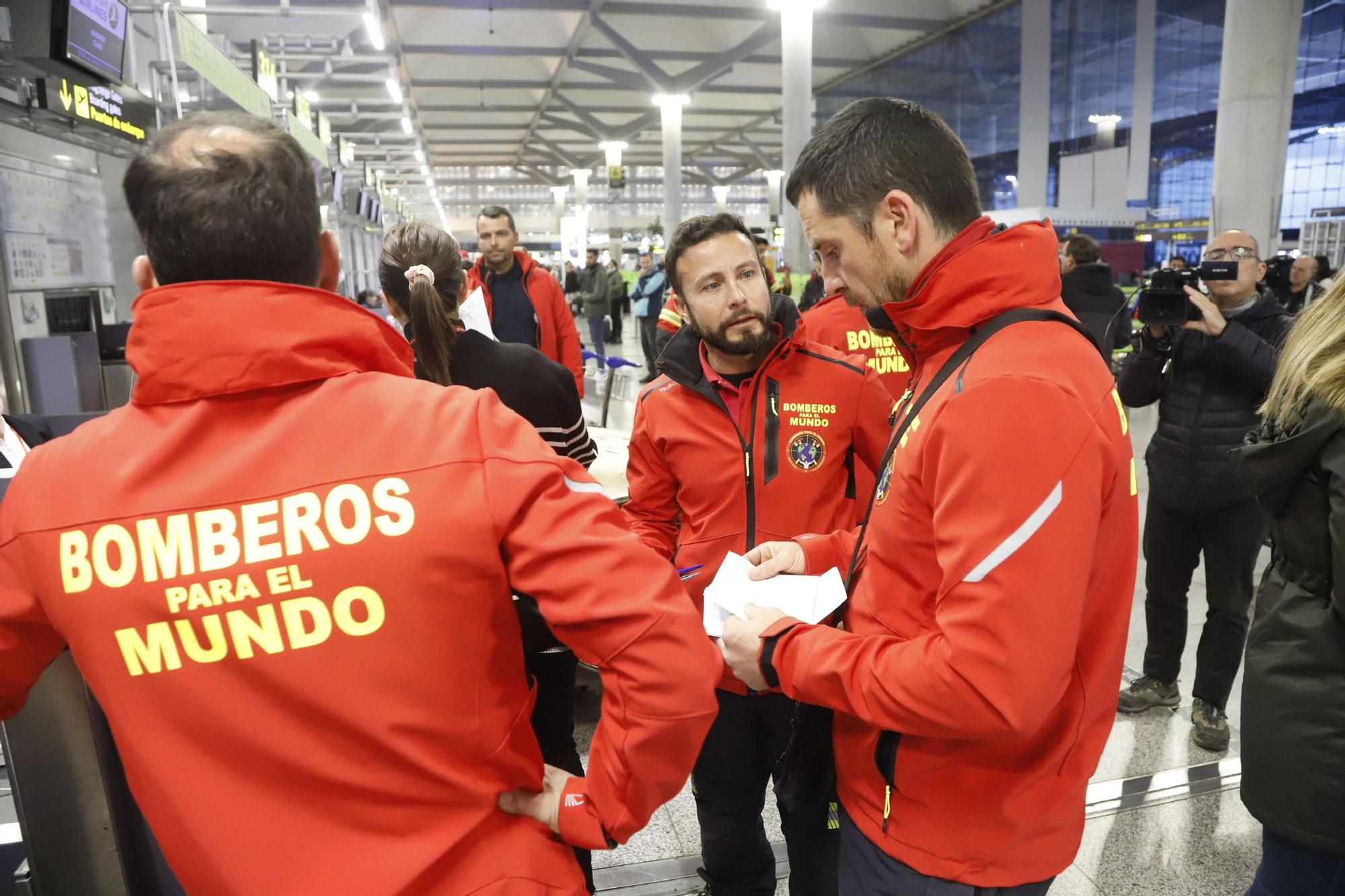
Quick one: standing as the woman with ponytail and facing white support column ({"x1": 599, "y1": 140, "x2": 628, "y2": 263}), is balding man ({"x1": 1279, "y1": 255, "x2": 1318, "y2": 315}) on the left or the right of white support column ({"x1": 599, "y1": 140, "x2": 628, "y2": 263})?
right

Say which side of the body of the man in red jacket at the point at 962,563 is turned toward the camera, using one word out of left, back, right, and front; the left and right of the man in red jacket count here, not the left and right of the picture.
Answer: left

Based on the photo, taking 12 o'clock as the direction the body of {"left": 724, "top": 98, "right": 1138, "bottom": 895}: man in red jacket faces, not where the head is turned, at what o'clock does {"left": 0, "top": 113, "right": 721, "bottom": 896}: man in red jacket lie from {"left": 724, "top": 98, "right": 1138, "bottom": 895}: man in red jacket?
{"left": 0, "top": 113, "right": 721, "bottom": 896}: man in red jacket is roughly at 11 o'clock from {"left": 724, "top": 98, "right": 1138, "bottom": 895}: man in red jacket.

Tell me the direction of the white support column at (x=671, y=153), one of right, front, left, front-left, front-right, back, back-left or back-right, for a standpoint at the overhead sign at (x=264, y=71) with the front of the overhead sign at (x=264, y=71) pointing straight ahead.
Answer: left

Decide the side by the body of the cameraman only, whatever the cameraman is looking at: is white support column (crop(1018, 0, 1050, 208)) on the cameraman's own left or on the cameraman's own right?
on the cameraman's own right

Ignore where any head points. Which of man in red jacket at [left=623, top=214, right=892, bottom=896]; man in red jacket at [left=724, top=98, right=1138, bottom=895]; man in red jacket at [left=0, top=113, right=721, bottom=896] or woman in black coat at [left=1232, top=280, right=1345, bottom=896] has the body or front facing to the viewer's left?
man in red jacket at [left=724, top=98, right=1138, bottom=895]

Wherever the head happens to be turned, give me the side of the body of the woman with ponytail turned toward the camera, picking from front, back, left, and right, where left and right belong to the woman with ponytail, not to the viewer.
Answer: back

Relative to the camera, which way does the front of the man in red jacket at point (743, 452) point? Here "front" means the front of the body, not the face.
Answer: toward the camera

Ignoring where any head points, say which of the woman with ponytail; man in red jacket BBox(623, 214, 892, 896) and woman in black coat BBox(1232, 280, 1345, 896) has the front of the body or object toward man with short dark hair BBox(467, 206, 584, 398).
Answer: the woman with ponytail

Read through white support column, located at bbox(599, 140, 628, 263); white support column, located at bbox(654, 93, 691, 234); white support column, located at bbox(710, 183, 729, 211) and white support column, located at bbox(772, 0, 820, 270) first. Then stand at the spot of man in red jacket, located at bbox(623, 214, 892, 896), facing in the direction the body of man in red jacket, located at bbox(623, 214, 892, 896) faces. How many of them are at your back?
4

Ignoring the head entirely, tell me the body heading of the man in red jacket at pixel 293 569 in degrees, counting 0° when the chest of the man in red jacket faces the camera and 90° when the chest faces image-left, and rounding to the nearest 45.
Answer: approximately 180°

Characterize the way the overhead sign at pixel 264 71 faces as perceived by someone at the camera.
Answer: facing the viewer and to the right of the viewer

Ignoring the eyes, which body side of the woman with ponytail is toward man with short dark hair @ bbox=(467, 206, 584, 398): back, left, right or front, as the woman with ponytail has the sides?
front

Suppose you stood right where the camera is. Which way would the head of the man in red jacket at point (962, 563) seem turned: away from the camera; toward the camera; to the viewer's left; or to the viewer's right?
to the viewer's left
